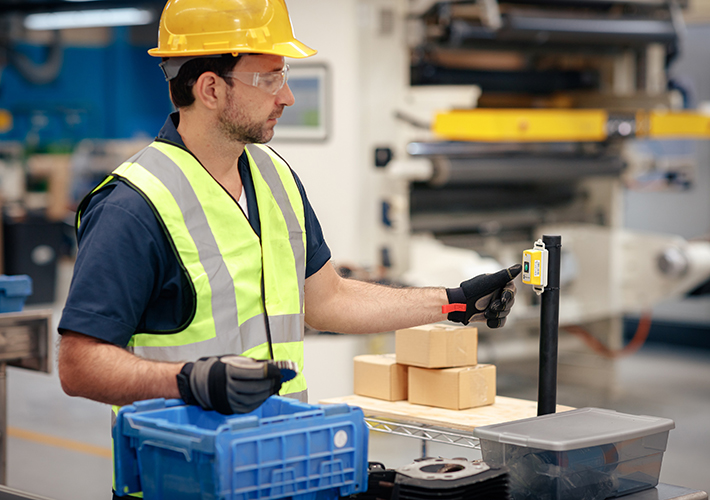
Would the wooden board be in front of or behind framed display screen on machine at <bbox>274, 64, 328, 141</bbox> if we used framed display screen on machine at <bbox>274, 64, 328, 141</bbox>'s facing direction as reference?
in front

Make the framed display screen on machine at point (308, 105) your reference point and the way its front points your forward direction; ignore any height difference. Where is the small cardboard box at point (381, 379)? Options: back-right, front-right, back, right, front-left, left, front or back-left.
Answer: front

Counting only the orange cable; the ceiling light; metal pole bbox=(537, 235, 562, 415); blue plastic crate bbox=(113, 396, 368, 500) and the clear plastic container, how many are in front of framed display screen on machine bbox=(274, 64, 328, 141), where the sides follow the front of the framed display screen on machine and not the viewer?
3

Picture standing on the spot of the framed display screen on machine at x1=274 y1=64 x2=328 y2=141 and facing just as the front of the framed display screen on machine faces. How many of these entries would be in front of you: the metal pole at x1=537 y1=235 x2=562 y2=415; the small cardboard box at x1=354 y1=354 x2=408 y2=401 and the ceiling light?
2

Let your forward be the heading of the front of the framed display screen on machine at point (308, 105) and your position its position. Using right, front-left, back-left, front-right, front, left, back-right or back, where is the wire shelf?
front

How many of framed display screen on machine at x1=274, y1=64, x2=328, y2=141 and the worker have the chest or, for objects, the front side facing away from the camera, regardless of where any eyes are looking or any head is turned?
0

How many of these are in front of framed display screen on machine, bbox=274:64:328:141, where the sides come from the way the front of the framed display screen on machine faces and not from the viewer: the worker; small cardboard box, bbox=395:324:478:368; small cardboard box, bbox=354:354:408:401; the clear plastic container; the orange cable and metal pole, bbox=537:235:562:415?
5

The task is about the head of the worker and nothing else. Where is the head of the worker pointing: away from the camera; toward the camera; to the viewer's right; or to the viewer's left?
to the viewer's right

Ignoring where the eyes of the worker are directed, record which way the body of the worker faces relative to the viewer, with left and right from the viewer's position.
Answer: facing the viewer and to the right of the viewer

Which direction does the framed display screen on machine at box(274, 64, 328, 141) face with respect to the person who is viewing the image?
facing the viewer

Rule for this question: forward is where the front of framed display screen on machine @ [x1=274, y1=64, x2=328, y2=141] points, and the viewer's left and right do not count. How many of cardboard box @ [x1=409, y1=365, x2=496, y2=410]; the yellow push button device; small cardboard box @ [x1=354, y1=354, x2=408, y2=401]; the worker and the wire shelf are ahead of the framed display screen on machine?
5

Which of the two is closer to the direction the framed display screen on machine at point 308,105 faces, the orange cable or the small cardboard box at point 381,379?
the small cardboard box

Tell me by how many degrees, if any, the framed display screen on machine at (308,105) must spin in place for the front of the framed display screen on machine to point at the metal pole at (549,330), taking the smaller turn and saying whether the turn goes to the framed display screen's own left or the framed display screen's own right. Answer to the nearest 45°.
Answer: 0° — it already faces it
